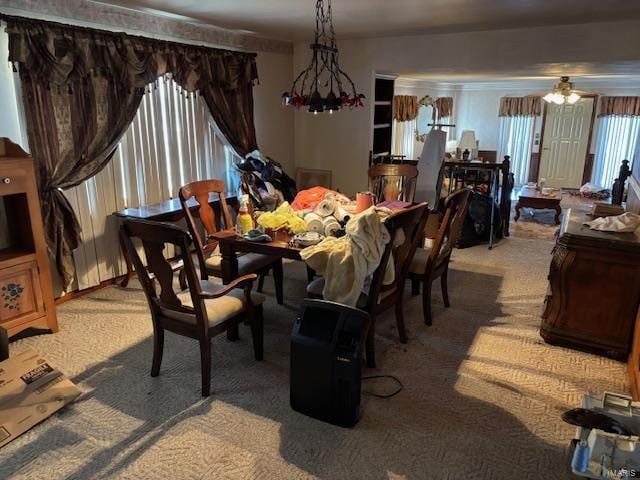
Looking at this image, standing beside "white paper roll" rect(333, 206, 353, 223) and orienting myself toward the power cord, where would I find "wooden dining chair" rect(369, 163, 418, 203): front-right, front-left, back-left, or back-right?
back-left

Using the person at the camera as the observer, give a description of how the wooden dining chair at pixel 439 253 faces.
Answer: facing away from the viewer and to the left of the viewer

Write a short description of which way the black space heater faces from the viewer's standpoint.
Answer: facing the viewer and to the left of the viewer

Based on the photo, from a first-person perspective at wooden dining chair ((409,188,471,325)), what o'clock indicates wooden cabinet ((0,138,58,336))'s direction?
The wooden cabinet is roughly at 10 o'clock from the wooden dining chair.

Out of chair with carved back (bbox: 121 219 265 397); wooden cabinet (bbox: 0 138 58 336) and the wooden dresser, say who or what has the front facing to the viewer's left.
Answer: the wooden dresser

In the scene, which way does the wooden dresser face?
to the viewer's left

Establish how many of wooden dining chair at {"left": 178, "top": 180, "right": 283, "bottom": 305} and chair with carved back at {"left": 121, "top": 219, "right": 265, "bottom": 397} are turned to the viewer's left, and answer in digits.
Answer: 0

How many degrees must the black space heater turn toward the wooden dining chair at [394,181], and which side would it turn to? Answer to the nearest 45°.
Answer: approximately 135° to its right

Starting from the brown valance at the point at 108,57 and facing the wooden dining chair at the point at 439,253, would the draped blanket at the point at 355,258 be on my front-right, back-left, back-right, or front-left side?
front-right

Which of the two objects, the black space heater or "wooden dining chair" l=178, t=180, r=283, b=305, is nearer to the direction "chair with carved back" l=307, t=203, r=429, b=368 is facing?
the wooden dining chair

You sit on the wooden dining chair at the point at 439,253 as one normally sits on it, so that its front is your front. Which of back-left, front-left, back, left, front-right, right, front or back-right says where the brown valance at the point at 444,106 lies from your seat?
front-right

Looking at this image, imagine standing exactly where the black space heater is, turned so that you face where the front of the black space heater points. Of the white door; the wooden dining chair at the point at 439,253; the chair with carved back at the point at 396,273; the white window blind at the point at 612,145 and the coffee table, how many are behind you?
5

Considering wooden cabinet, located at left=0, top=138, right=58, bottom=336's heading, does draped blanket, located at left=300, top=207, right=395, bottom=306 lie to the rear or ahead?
ahead

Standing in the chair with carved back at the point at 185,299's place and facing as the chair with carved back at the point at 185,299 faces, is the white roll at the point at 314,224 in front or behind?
in front

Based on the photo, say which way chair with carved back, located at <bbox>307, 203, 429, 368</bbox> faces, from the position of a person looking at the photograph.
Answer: facing away from the viewer and to the left of the viewer

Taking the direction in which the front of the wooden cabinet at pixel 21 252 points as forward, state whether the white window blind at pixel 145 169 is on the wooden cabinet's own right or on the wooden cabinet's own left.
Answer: on the wooden cabinet's own left

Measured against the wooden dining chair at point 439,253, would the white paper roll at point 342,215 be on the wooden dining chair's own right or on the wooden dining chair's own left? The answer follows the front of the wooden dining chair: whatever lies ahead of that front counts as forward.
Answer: on the wooden dining chair's own left

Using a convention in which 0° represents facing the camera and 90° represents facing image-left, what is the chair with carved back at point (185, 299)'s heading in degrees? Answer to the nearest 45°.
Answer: approximately 225°
